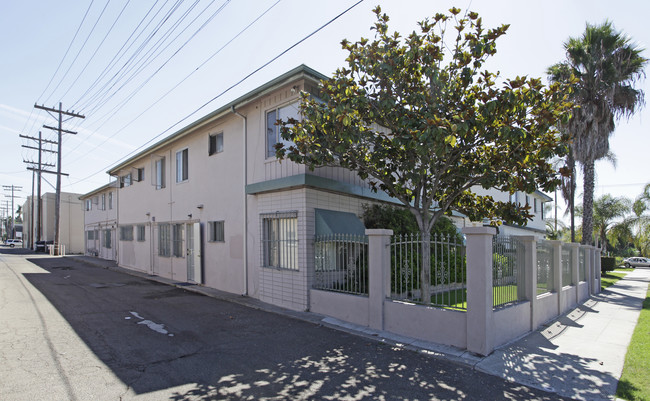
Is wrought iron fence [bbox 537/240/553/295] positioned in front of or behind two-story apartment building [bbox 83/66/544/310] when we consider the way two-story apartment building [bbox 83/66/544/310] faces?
in front

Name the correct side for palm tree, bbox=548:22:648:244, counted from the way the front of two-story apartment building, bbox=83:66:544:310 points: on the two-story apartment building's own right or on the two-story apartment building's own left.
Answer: on the two-story apartment building's own left

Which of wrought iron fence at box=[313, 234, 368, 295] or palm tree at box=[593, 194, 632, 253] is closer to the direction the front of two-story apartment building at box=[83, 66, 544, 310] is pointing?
the wrought iron fence

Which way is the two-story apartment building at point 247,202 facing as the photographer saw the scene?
facing the viewer and to the right of the viewer

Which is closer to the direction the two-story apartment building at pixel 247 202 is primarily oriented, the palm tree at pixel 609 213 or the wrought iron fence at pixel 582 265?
the wrought iron fence

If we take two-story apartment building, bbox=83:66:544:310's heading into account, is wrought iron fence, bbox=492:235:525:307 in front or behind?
in front

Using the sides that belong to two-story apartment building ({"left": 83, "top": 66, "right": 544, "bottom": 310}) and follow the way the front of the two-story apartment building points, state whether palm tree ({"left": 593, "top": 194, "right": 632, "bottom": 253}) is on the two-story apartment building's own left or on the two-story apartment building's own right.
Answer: on the two-story apartment building's own left

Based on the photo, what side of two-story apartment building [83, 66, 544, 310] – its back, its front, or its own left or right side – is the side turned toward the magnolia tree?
front

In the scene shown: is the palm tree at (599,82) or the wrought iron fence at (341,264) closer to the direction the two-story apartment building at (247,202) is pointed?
the wrought iron fence

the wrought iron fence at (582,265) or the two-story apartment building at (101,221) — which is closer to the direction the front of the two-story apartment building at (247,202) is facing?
the wrought iron fence

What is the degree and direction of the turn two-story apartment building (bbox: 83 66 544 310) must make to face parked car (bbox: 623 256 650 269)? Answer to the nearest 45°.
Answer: approximately 90° to its left

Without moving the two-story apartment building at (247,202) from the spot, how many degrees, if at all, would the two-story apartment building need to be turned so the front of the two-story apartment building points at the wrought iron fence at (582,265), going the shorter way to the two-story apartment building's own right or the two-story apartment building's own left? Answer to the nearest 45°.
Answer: approximately 45° to the two-story apartment building's own left
